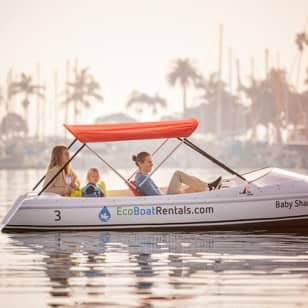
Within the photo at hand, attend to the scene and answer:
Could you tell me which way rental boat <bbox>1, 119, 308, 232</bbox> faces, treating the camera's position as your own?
facing to the right of the viewer
